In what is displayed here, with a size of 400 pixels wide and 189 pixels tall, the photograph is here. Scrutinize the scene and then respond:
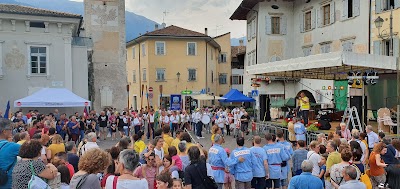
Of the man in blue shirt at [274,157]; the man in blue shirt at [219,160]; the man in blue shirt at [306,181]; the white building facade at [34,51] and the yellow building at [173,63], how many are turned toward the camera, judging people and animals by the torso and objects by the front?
2

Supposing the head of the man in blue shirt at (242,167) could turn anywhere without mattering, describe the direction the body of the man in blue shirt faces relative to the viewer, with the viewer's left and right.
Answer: facing away from the viewer

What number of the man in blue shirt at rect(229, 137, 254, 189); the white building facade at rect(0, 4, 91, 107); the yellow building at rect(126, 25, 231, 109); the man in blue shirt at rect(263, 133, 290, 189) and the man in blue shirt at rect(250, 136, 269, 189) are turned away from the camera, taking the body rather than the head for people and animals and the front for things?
3

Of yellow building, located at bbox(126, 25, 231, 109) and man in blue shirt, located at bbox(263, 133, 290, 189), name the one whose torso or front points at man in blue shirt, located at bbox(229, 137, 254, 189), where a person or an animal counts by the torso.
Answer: the yellow building

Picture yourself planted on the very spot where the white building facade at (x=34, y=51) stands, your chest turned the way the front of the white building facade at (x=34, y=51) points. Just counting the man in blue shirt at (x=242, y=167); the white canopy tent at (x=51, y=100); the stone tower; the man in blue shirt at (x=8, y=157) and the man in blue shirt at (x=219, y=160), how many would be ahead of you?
4

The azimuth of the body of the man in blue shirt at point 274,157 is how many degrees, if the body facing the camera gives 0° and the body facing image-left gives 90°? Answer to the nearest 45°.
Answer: approximately 180°

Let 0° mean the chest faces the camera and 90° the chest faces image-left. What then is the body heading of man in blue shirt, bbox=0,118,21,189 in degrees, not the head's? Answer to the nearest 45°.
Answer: approximately 225°

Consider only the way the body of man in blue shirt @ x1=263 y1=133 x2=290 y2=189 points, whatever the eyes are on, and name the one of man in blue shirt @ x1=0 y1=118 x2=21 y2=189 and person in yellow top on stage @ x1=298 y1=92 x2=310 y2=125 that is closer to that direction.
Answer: the person in yellow top on stage
